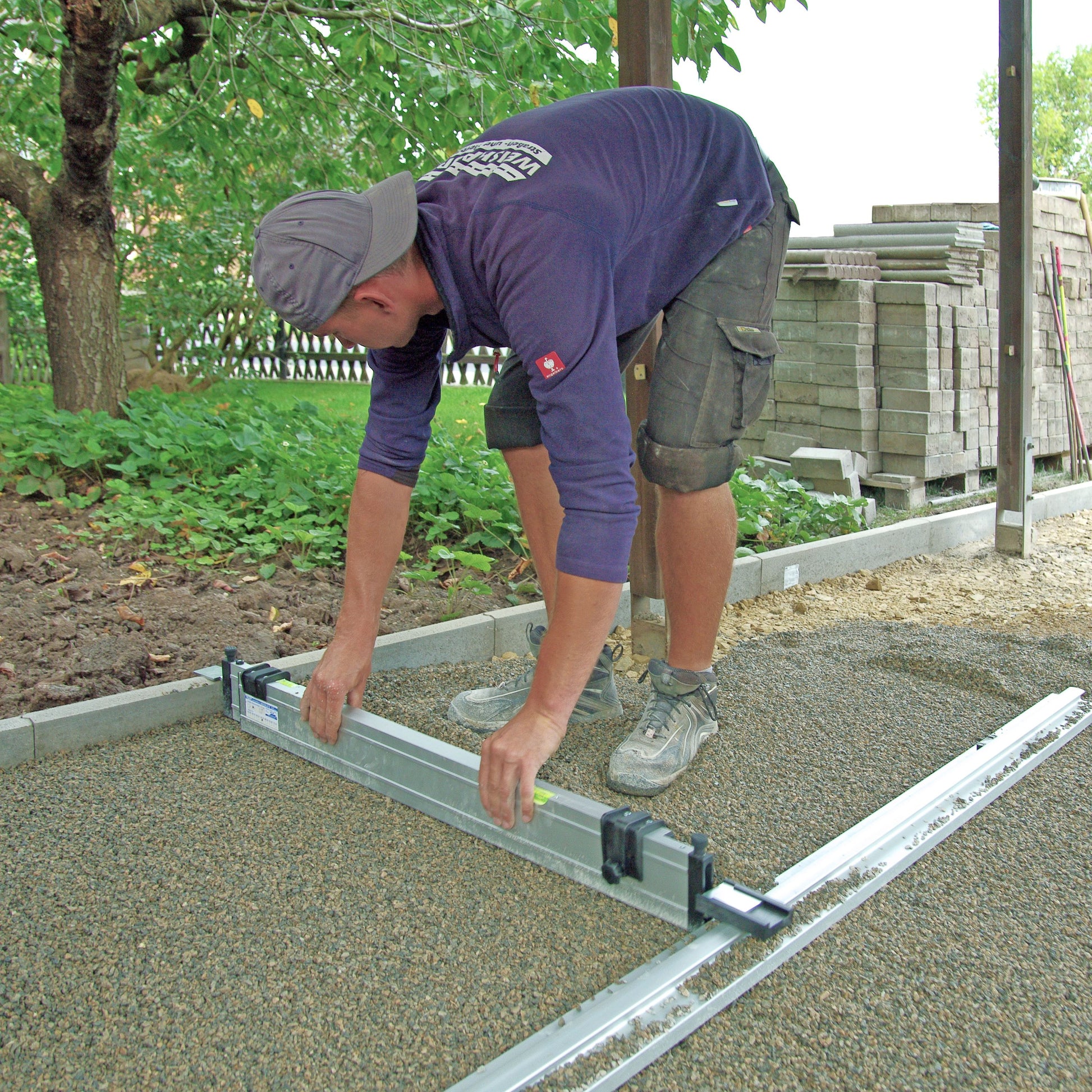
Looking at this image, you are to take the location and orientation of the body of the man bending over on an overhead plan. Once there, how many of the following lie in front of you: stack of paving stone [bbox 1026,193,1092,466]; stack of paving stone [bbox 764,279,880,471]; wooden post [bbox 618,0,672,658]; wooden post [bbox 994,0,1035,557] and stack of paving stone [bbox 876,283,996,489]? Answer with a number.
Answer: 0

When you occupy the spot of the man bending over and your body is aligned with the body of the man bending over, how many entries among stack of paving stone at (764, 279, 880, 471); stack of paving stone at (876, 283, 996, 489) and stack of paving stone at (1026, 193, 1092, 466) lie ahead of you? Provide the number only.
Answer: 0

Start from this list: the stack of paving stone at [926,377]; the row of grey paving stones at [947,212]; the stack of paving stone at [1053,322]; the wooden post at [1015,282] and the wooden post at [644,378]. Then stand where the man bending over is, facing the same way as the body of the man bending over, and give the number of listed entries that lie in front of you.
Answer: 0

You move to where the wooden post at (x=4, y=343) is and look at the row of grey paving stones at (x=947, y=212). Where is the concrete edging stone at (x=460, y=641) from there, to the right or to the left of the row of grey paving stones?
right

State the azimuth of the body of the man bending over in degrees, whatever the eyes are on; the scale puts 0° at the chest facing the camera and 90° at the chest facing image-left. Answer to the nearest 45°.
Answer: approximately 45°

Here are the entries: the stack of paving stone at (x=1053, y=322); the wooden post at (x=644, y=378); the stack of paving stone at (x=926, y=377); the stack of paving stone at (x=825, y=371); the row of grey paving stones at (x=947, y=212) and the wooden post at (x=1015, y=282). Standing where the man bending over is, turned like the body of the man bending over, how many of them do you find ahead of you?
0

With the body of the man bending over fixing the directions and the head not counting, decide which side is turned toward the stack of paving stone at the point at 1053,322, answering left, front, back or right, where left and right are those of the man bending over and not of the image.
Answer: back

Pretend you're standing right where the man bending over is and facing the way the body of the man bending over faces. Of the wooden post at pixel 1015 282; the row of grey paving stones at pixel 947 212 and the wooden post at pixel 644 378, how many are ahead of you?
0

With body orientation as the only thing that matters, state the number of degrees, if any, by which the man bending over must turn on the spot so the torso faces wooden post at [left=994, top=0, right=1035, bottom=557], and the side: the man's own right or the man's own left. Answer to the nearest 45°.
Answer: approximately 180°

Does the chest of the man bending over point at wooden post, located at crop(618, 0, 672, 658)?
no

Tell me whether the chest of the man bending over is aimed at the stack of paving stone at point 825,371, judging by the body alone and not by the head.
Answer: no
